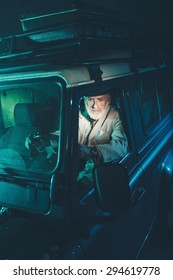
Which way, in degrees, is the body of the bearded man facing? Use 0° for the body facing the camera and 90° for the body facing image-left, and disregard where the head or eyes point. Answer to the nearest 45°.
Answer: approximately 45°

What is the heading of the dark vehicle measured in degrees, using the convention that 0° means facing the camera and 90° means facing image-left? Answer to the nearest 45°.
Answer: approximately 45°
